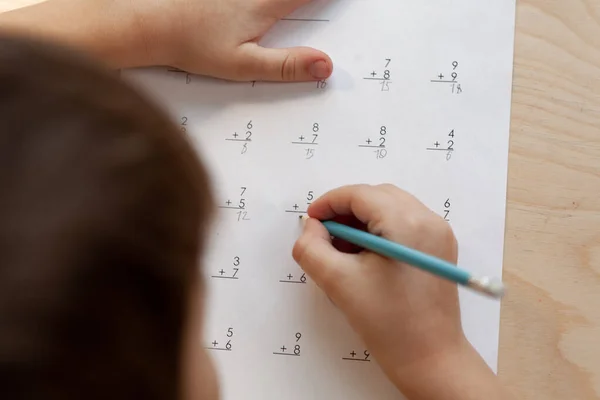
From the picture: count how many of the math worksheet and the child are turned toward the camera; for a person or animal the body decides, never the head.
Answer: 1

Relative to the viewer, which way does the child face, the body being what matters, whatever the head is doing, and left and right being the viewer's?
facing away from the viewer and to the right of the viewer

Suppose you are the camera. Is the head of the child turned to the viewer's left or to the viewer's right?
to the viewer's right

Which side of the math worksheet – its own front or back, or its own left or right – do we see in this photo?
front
